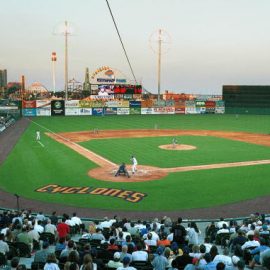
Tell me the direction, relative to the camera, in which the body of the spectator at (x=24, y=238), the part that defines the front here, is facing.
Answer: away from the camera

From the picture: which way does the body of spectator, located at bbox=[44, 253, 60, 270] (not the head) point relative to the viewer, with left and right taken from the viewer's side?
facing away from the viewer

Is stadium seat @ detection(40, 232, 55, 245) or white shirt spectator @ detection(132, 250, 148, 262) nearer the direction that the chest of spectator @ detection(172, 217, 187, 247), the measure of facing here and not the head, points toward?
the stadium seat

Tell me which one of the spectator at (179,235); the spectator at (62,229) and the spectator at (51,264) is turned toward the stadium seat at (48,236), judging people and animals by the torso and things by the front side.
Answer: the spectator at (51,264)

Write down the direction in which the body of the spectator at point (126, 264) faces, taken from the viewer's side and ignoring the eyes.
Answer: away from the camera

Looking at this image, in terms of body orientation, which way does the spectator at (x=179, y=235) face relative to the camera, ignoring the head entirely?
away from the camera

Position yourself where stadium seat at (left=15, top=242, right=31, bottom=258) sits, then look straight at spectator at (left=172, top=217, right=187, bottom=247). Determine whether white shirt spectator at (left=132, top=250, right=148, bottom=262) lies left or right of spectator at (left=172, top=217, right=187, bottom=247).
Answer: right

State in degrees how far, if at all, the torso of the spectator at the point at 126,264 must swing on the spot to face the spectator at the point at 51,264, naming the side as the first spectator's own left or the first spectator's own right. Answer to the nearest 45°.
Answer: approximately 90° to the first spectator's own left

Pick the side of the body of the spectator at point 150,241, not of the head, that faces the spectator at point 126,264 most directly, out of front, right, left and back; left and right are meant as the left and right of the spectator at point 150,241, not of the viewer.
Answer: back

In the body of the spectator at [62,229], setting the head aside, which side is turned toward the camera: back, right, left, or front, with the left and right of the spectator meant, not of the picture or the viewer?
back

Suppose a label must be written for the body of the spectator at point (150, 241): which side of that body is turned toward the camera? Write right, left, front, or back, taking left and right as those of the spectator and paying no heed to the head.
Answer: back
